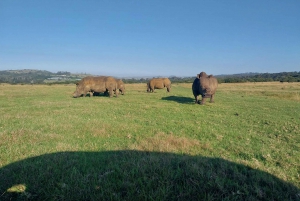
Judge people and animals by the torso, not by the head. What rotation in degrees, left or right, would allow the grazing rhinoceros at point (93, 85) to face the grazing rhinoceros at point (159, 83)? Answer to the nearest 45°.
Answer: approximately 135° to its right

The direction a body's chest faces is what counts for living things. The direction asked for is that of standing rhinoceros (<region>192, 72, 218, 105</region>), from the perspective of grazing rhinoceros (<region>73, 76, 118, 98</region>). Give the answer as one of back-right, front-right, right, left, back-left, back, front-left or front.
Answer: back-left

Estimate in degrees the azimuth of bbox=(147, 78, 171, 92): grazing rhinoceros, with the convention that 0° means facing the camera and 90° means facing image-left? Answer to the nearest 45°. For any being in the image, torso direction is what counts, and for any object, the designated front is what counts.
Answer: approximately 90°

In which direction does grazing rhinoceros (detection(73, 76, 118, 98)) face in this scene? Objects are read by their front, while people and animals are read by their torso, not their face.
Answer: to the viewer's left
